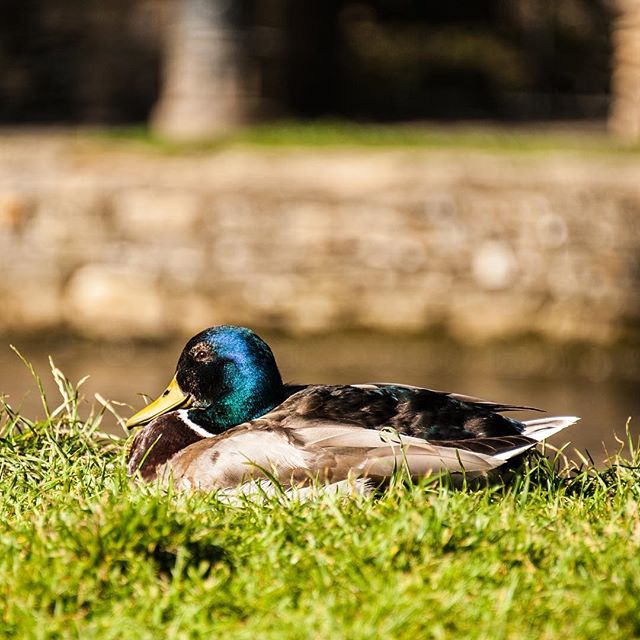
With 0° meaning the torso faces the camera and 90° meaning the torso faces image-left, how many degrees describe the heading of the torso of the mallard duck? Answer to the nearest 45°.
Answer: approximately 90°

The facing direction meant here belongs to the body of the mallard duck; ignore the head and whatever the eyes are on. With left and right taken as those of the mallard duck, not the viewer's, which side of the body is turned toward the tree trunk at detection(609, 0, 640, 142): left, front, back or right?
right

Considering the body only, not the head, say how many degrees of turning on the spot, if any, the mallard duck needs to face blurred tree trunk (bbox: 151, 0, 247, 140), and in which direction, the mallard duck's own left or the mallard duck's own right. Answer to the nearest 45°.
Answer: approximately 90° to the mallard duck's own right
